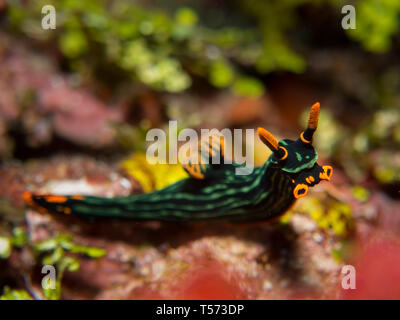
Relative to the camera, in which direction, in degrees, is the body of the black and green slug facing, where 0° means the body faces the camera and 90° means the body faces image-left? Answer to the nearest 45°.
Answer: approximately 270°
